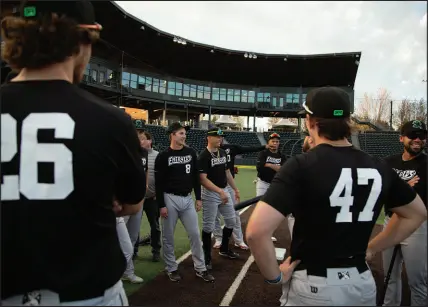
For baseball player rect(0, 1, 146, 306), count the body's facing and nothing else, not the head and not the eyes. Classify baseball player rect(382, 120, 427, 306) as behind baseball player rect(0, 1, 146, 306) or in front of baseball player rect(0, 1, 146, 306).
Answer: in front

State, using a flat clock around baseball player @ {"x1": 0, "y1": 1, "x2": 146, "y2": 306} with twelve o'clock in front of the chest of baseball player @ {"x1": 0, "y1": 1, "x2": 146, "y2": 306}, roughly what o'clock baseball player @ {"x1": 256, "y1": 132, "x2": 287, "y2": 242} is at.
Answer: baseball player @ {"x1": 256, "y1": 132, "x2": 287, "y2": 242} is roughly at 12 o'clock from baseball player @ {"x1": 0, "y1": 1, "x2": 146, "y2": 306}.

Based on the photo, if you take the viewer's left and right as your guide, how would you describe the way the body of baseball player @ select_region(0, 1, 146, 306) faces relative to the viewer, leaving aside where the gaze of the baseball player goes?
facing away from the viewer and to the right of the viewer

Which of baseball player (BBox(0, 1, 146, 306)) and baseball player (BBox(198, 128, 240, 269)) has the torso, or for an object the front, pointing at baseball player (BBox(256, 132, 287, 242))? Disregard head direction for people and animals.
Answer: baseball player (BBox(0, 1, 146, 306))

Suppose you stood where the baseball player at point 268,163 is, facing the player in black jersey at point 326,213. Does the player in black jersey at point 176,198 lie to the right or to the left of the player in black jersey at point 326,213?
right

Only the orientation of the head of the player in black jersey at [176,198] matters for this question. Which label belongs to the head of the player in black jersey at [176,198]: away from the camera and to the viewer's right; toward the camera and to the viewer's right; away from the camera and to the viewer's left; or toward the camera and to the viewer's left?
toward the camera and to the viewer's right

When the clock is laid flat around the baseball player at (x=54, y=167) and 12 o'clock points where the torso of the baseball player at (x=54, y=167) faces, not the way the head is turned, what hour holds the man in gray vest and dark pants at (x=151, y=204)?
the man in gray vest and dark pants at (x=151, y=204) is roughly at 11 o'clock from the baseball player at (x=54, y=167).

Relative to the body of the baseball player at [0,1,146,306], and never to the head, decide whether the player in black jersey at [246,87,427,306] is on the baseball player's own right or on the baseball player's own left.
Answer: on the baseball player's own right

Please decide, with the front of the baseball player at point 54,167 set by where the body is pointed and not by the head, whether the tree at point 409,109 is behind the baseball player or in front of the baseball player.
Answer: in front

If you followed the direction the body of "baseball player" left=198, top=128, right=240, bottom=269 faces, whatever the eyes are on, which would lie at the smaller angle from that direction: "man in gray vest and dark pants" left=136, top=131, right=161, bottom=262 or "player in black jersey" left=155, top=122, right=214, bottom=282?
the player in black jersey

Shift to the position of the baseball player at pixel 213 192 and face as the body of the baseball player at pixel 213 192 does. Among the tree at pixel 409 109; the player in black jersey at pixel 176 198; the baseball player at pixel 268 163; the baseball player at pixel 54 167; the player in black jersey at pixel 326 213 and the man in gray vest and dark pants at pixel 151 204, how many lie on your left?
2

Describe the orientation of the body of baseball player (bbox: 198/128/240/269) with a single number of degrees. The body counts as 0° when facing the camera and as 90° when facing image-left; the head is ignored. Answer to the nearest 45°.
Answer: approximately 315°

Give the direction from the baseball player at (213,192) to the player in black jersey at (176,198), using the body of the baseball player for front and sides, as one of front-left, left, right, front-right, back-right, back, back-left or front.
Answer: right

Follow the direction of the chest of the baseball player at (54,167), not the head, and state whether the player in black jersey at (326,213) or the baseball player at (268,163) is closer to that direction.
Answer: the baseball player
